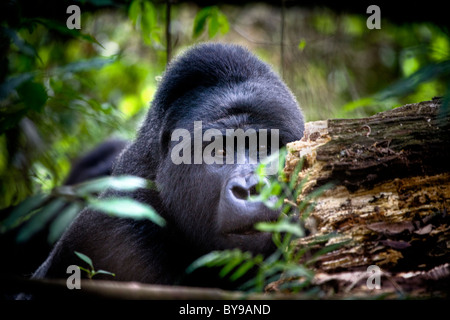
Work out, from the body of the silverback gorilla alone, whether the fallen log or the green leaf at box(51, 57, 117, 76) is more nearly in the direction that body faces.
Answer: the fallen log

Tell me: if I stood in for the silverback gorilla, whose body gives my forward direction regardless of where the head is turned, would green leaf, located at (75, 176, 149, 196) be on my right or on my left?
on my right

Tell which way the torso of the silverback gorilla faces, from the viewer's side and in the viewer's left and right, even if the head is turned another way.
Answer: facing the viewer and to the right of the viewer

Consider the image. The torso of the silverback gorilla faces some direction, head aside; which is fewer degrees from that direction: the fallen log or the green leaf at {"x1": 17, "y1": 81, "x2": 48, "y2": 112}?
the fallen log
